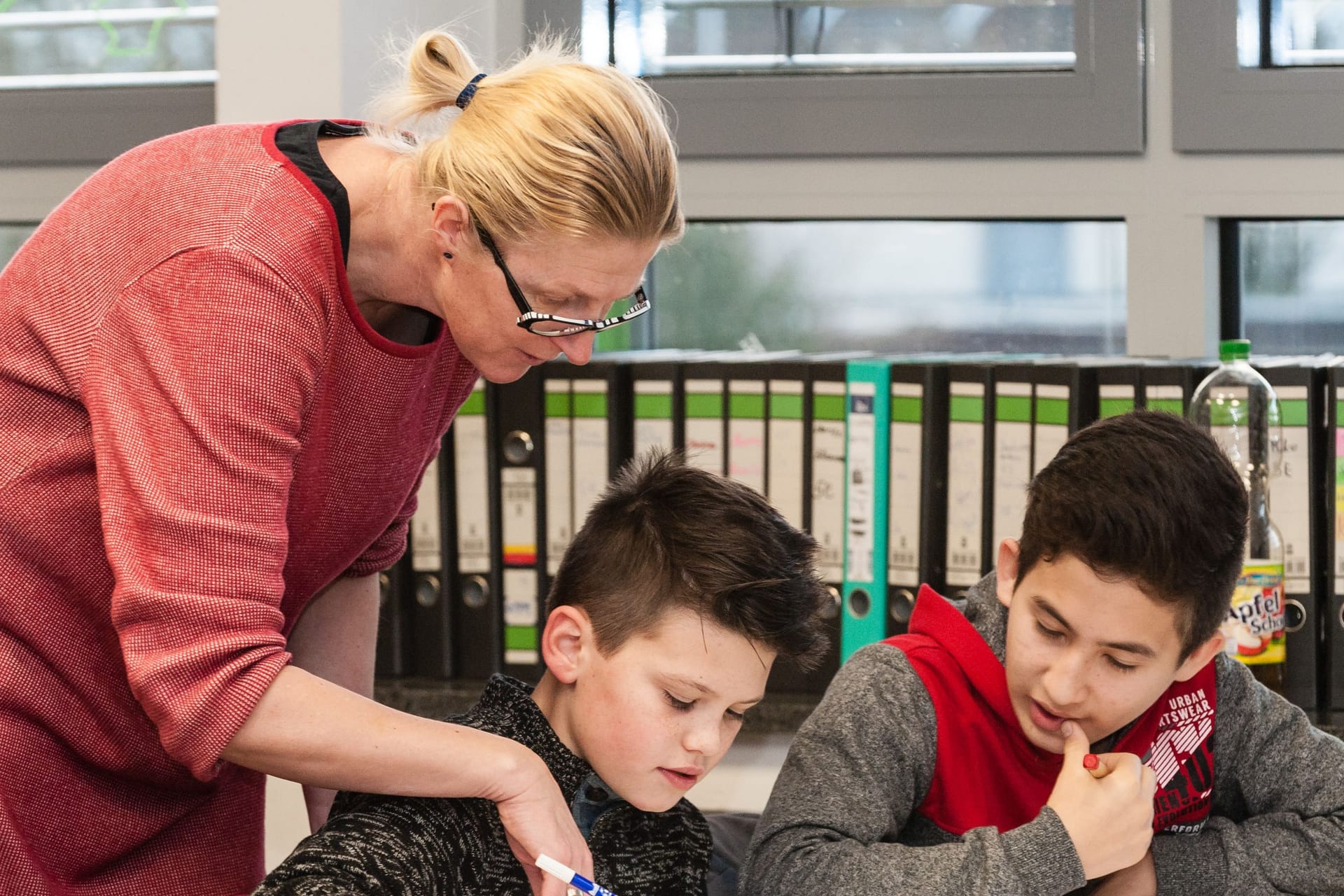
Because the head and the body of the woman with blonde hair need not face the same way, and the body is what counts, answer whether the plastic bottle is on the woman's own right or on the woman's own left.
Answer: on the woman's own left

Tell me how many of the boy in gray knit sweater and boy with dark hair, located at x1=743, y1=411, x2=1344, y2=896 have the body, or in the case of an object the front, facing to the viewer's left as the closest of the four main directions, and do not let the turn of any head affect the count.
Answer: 0

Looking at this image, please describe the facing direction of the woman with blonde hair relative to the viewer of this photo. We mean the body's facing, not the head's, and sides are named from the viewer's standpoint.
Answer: facing the viewer and to the right of the viewer

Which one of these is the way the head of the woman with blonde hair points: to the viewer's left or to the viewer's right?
to the viewer's right

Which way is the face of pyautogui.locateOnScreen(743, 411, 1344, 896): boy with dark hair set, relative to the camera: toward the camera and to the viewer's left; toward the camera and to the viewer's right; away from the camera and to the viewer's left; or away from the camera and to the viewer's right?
toward the camera and to the viewer's left

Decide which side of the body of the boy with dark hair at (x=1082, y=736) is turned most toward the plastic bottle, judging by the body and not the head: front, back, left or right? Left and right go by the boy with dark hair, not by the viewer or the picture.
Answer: back

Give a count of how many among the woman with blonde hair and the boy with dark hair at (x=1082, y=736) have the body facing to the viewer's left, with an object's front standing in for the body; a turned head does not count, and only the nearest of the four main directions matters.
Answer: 0

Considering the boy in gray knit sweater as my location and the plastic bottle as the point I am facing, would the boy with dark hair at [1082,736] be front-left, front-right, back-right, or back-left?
front-right

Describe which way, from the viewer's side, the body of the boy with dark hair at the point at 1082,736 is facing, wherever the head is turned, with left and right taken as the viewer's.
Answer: facing the viewer
